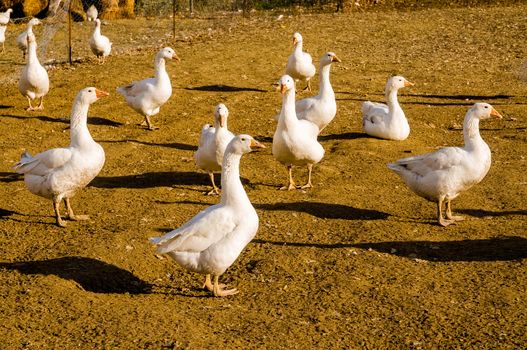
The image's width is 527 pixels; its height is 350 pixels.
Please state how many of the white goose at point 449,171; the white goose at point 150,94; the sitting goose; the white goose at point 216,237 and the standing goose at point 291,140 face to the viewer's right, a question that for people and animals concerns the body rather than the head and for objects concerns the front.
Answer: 4

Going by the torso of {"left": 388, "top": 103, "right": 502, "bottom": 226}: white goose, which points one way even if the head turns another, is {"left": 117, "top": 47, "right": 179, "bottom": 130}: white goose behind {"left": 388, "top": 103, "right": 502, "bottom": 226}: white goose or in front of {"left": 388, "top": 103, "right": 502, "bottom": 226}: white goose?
behind

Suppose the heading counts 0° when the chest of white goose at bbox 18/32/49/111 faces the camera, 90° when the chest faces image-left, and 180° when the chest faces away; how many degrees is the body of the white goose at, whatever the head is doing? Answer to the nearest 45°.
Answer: approximately 0°

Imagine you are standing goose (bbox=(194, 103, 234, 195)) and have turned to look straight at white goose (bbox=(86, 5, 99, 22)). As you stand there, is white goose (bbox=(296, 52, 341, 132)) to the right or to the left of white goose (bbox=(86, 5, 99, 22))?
right

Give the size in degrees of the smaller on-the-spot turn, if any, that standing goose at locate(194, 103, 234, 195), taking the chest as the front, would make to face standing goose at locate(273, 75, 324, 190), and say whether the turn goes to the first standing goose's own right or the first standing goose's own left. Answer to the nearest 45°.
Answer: approximately 45° to the first standing goose's own left

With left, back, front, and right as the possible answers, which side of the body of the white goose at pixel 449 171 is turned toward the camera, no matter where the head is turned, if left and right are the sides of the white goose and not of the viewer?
right

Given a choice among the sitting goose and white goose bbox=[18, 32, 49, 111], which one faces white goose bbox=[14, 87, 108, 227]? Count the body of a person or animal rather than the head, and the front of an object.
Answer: white goose bbox=[18, 32, 49, 111]

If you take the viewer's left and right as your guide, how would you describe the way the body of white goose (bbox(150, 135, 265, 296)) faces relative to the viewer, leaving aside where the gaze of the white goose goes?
facing to the right of the viewer

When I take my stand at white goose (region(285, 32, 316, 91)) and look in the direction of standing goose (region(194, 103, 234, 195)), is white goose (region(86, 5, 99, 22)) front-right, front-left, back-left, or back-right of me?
back-right

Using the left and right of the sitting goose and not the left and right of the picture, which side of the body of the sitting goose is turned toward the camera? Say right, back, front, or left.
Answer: right

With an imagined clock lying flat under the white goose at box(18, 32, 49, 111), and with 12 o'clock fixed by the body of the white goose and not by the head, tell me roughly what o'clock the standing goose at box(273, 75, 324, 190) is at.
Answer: The standing goose is roughly at 11 o'clock from the white goose.

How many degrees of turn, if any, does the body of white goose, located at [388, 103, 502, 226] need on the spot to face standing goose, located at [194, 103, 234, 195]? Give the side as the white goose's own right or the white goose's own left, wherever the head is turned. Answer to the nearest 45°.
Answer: approximately 180°

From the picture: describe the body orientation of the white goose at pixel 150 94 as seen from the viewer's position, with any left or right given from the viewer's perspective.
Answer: facing to the right of the viewer

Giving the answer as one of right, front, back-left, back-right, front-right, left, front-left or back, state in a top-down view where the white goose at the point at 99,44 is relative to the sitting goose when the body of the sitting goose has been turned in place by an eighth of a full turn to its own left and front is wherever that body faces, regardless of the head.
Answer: left
